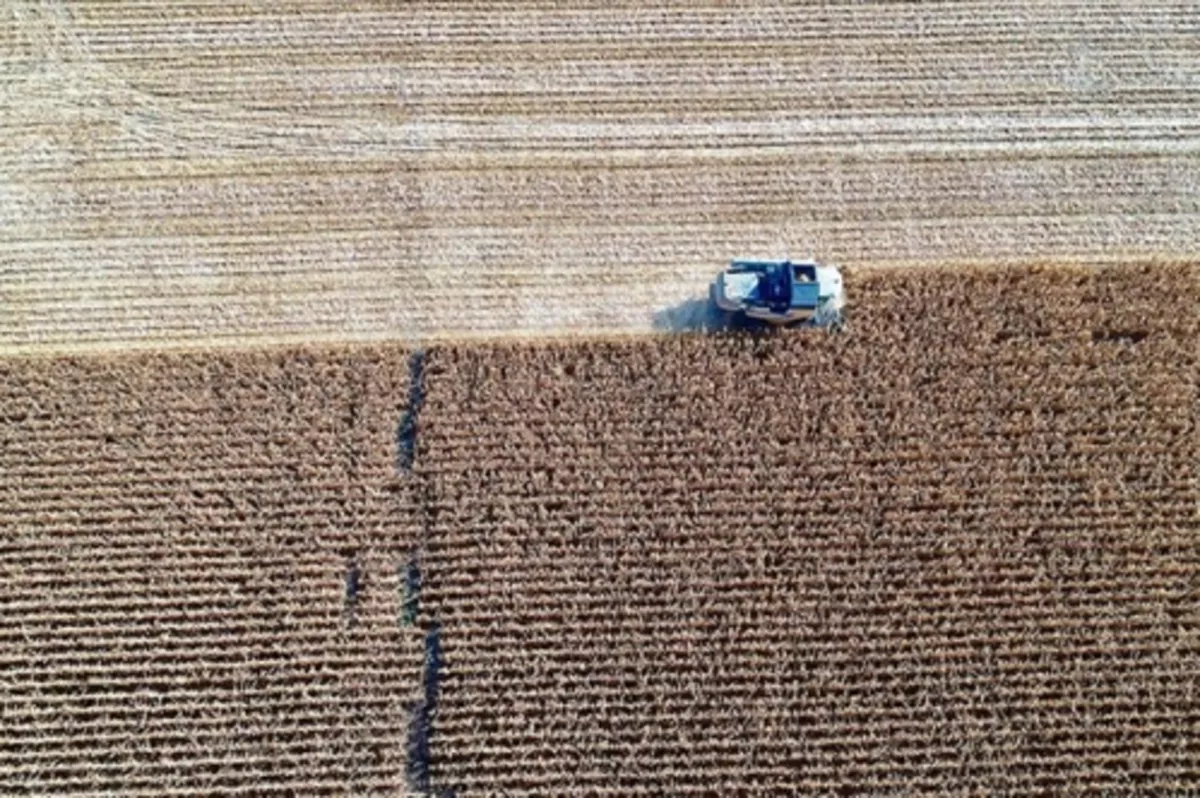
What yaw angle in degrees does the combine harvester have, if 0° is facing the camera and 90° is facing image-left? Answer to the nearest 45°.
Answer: approximately 270°
